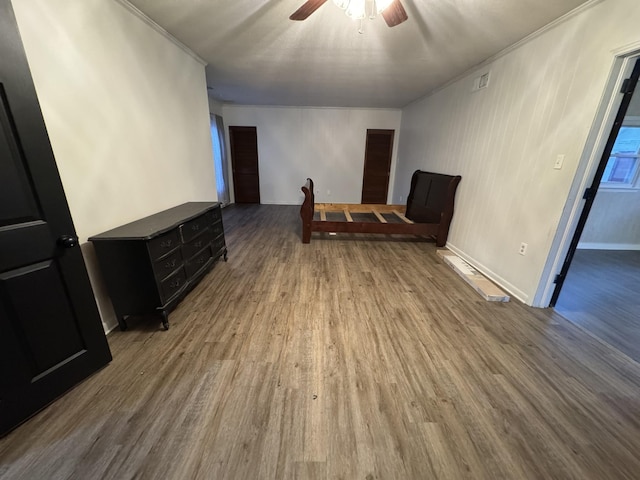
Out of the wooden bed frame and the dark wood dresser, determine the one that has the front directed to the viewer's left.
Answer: the wooden bed frame

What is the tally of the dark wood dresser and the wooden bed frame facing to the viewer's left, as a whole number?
1

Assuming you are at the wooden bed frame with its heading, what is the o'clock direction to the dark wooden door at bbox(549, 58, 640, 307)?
The dark wooden door is roughly at 8 o'clock from the wooden bed frame.

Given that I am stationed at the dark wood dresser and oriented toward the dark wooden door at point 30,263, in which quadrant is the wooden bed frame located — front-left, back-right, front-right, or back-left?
back-left

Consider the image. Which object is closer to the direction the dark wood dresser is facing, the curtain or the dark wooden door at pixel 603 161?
the dark wooden door

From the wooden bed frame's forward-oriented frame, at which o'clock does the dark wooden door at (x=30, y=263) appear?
The dark wooden door is roughly at 10 o'clock from the wooden bed frame.

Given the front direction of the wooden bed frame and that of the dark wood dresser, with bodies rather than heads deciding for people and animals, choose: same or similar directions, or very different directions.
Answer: very different directions

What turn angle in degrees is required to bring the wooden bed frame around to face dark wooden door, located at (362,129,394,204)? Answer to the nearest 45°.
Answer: approximately 90° to its right

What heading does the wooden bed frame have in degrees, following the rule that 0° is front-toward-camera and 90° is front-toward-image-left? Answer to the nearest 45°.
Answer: approximately 90°

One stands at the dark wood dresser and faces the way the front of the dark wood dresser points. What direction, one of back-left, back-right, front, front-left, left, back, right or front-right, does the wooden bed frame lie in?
front-left

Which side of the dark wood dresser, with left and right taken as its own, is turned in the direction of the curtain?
left

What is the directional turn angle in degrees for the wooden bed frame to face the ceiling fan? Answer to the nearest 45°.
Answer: approximately 90° to its left

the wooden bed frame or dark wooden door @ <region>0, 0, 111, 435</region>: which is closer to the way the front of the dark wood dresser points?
the wooden bed frame

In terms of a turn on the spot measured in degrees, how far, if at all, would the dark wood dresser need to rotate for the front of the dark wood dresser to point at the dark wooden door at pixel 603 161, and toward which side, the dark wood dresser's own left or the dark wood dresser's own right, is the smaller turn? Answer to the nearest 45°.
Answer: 0° — it already faces it
